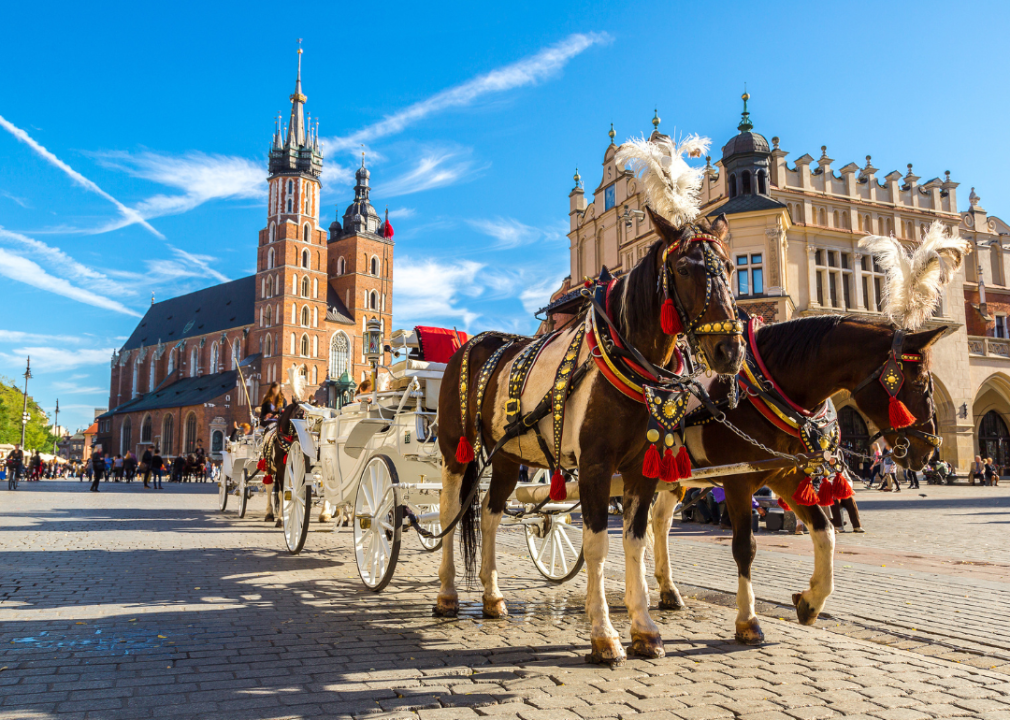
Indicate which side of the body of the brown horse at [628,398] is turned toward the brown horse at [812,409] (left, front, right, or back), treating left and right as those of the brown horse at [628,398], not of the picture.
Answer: left

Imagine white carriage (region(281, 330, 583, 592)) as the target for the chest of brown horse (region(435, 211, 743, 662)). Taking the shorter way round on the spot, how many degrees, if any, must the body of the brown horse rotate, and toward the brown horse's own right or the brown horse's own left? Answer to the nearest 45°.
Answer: approximately 180°

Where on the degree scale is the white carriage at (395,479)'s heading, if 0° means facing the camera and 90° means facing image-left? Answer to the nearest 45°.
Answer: approximately 315°

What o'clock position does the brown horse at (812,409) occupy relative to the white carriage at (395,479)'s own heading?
The brown horse is roughly at 12 o'clock from the white carriage.

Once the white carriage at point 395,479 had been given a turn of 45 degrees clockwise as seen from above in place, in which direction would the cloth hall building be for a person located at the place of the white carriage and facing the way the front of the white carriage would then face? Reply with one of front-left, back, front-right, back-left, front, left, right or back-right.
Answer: back-left

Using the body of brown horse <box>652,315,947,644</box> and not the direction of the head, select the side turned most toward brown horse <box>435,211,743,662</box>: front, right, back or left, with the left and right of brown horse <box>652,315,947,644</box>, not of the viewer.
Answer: right

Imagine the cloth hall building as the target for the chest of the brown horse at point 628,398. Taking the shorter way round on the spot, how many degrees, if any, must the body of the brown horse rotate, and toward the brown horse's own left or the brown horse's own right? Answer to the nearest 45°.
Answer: approximately 135° to the brown horse's own left

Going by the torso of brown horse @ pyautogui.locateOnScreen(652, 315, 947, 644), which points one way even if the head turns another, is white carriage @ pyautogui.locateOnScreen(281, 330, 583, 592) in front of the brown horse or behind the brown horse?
behind
